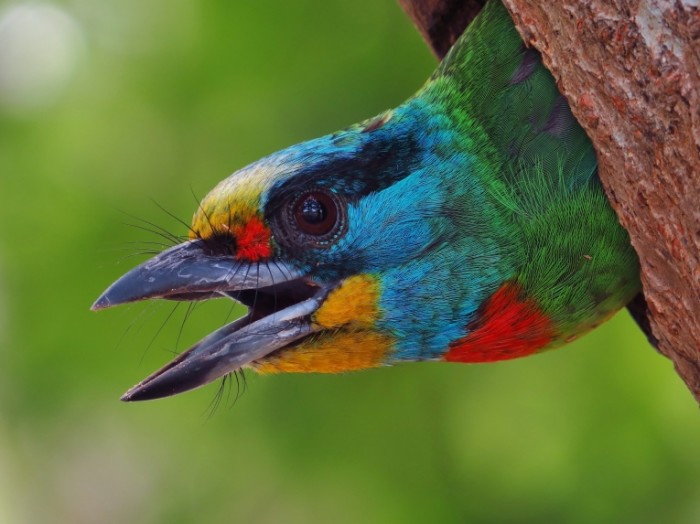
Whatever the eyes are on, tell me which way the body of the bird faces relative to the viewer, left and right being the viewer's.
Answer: facing to the left of the viewer
